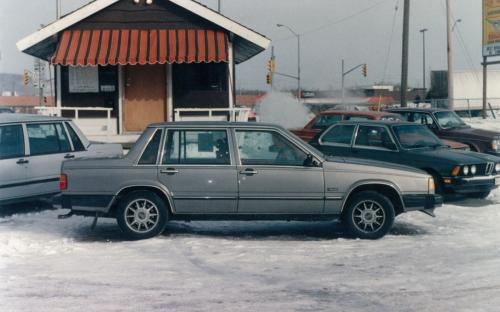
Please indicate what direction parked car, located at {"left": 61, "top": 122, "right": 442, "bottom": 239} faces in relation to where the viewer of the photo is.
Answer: facing to the right of the viewer

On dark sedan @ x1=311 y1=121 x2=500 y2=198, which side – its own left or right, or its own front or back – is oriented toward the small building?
back

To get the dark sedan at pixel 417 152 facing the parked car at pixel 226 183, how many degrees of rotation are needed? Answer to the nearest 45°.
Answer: approximately 90° to its right

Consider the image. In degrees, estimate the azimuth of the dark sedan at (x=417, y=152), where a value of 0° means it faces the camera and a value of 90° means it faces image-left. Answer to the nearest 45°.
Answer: approximately 315°

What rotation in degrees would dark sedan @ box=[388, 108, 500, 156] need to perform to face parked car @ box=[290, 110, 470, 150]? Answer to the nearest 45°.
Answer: approximately 135° to its right

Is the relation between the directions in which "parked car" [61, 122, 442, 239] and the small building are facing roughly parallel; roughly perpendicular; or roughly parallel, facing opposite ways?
roughly perpendicular

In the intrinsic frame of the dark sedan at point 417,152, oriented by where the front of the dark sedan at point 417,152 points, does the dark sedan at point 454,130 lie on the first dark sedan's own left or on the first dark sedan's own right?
on the first dark sedan's own left

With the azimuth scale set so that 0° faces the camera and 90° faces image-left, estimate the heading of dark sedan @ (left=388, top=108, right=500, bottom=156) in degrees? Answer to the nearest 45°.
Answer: approximately 315°

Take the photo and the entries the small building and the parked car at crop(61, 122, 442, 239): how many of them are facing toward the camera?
1

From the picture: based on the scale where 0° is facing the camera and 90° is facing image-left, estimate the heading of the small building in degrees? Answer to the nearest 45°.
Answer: approximately 0°
